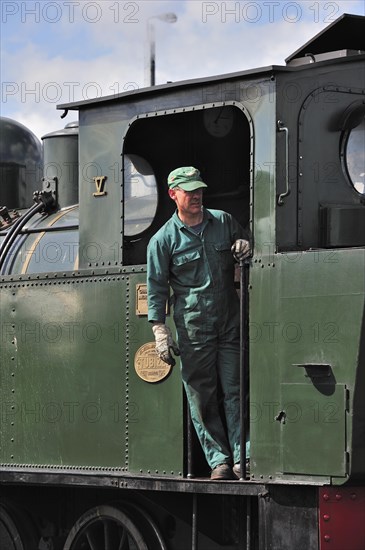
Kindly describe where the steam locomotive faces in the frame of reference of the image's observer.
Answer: facing away from the viewer and to the left of the viewer
